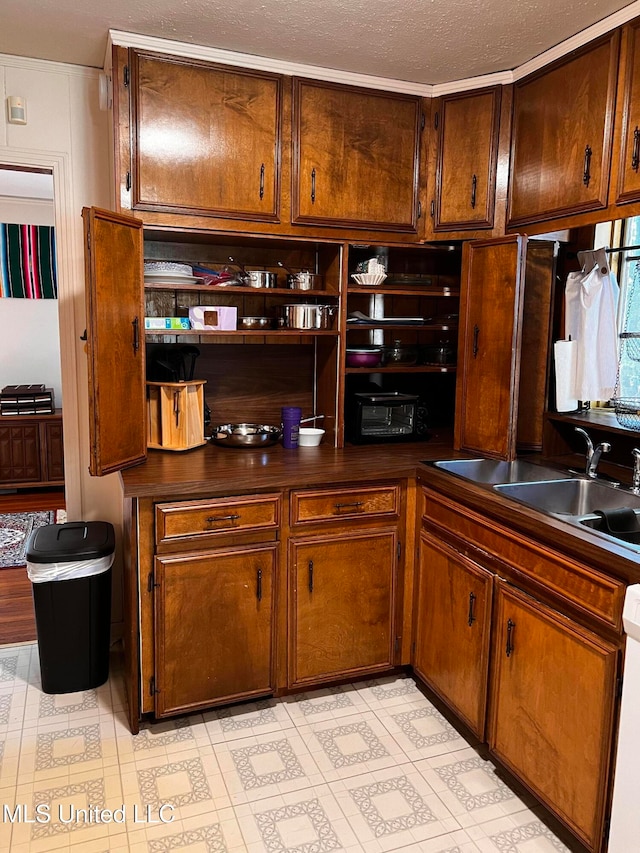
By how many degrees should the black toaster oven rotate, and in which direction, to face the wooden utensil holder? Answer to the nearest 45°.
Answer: approximately 90° to its right

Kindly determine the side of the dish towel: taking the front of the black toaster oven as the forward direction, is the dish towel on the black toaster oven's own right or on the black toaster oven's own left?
on the black toaster oven's own left

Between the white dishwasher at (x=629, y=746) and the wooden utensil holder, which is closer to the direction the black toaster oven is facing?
the white dishwasher

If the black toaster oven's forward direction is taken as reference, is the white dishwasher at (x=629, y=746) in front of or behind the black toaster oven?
in front

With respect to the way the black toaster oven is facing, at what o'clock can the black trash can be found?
The black trash can is roughly at 2 o'clock from the black toaster oven.

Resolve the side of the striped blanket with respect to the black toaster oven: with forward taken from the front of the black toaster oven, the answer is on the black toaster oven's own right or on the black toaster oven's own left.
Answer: on the black toaster oven's own right

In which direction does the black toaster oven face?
toward the camera
